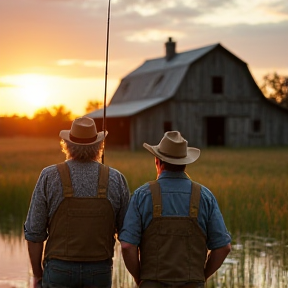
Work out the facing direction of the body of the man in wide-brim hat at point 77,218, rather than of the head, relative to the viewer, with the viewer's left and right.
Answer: facing away from the viewer

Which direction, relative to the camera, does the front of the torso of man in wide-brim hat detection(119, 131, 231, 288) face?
away from the camera

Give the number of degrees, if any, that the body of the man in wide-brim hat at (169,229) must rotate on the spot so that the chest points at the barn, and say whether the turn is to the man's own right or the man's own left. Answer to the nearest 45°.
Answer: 0° — they already face it

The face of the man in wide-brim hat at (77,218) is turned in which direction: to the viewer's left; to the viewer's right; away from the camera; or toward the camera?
away from the camera

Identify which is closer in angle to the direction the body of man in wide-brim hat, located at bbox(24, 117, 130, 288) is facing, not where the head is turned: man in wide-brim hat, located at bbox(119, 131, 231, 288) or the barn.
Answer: the barn

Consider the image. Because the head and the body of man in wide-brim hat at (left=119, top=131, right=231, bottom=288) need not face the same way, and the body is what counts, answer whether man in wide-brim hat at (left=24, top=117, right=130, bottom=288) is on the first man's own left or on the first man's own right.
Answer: on the first man's own left

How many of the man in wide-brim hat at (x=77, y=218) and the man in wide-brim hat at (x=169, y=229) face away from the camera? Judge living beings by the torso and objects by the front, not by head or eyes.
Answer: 2

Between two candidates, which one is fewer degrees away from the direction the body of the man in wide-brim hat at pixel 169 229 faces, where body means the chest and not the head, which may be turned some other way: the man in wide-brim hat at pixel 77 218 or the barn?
the barn

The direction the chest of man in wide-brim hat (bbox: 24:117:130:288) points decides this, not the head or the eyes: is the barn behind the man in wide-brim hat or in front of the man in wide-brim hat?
in front

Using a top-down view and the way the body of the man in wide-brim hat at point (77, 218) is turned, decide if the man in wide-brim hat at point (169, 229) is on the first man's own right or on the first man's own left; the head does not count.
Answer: on the first man's own right
